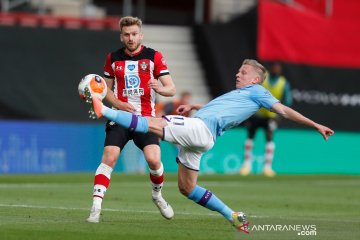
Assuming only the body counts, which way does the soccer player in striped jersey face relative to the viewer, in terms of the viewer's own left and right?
facing the viewer

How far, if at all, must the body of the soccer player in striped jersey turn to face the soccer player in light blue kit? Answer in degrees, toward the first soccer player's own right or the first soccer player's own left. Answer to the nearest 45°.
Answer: approximately 45° to the first soccer player's own left

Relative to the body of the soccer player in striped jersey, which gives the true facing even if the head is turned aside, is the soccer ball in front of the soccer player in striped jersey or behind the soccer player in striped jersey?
in front
